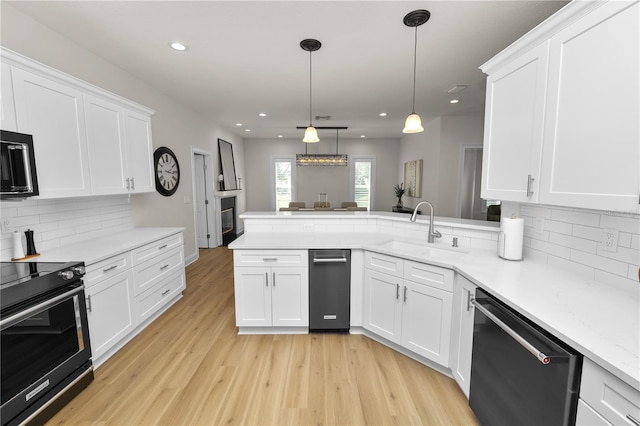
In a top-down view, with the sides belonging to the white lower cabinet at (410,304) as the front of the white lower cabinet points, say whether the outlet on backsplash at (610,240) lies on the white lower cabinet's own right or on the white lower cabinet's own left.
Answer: on the white lower cabinet's own left

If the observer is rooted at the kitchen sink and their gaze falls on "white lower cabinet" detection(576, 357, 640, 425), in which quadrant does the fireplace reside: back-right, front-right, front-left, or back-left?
back-right

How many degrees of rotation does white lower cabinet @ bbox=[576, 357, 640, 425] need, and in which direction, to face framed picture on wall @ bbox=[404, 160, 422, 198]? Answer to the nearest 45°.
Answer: approximately 90° to its right

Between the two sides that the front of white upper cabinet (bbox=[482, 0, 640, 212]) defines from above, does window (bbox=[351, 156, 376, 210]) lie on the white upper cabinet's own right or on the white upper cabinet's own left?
on the white upper cabinet's own right

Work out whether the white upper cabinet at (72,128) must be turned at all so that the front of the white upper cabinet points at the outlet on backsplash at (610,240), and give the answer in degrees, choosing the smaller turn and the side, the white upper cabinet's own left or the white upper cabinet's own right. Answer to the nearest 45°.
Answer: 0° — it already faces it

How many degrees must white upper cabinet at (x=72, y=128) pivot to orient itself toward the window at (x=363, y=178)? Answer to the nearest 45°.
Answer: approximately 45° to its left

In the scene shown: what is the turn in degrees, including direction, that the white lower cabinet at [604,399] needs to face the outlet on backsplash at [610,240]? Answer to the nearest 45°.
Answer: approximately 135° to its right

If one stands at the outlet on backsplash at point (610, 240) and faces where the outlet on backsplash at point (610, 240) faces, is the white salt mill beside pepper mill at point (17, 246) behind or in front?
in front

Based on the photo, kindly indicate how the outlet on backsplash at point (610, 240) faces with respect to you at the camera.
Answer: facing the viewer and to the left of the viewer

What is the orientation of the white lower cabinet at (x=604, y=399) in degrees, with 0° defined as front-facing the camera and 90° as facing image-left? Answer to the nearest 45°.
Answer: approximately 45°

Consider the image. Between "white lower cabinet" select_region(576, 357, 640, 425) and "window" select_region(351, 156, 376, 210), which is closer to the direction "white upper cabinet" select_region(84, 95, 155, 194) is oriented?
the white lower cabinet

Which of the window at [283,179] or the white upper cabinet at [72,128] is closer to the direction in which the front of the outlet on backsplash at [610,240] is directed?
the white upper cabinet

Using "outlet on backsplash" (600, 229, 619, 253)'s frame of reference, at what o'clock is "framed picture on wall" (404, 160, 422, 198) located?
The framed picture on wall is roughly at 3 o'clock from the outlet on backsplash.

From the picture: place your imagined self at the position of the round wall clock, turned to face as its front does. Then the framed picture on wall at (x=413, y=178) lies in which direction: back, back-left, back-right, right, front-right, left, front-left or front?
front-left
